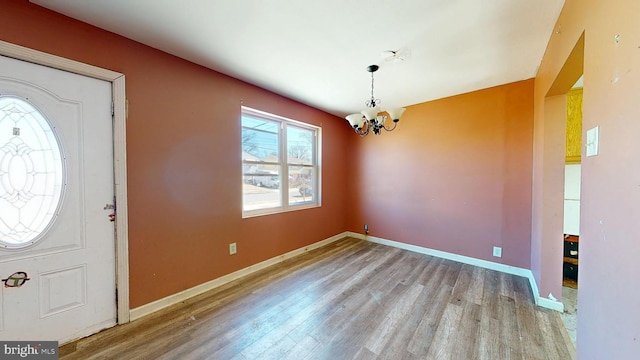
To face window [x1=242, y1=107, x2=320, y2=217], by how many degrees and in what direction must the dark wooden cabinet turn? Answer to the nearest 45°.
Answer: approximately 45° to its right

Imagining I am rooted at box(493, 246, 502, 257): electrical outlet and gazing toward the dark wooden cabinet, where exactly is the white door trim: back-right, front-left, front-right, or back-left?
back-right

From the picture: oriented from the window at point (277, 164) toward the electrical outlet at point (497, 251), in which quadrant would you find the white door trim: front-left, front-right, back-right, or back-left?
back-right

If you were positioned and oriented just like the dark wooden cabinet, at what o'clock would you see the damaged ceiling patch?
The damaged ceiling patch is roughly at 1 o'clock from the dark wooden cabinet.

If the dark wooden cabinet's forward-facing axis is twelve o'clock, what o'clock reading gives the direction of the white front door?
The white front door is roughly at 1 o'clock from the dark wooden cabinet.

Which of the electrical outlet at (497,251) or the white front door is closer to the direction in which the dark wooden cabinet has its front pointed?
the white front door

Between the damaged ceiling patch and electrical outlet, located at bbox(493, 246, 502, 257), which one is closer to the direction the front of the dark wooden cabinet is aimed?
the damaged ceiling patch

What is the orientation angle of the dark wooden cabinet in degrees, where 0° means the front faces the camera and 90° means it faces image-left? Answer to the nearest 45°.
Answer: approximately 0°

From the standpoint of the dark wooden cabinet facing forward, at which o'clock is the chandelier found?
The chandelier is roughly at 1 o'clock from the dark wooden cabinet.

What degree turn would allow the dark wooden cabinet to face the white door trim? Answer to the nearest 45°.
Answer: approximately 45° to its right

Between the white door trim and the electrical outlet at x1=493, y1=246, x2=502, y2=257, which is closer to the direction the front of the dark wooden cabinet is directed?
the white door trim
